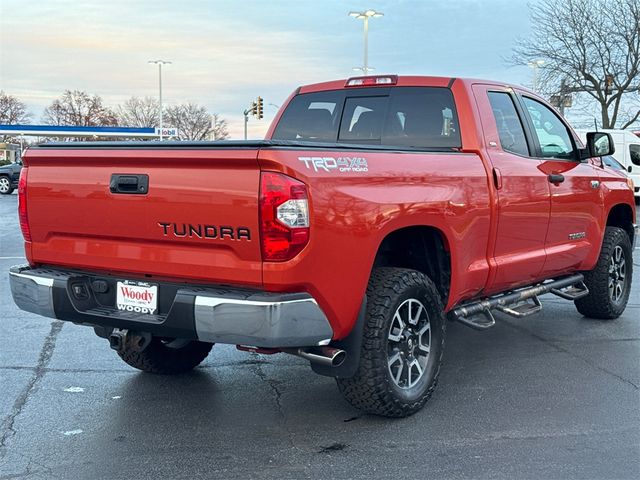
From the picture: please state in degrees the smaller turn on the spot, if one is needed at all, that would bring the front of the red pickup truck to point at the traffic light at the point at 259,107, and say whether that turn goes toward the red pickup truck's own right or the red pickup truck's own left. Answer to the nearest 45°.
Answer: approximately 45° to the red pickup truck's own left

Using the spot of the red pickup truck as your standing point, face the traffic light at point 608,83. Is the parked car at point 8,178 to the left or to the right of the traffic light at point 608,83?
left

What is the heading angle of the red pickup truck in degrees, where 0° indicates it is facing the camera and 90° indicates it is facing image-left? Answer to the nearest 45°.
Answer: approximately 225°

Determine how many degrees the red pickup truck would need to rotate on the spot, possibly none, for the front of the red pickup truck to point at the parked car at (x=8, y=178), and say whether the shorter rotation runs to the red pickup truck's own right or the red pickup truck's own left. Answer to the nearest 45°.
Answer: approximately 90° to the red pickup truck's own left

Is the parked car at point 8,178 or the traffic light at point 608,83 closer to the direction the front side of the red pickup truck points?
the traffic light

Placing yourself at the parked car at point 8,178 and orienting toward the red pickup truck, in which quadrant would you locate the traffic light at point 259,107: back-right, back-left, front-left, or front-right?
back-left

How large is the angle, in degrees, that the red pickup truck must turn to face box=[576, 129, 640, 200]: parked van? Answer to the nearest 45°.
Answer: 0° — it already faces it
